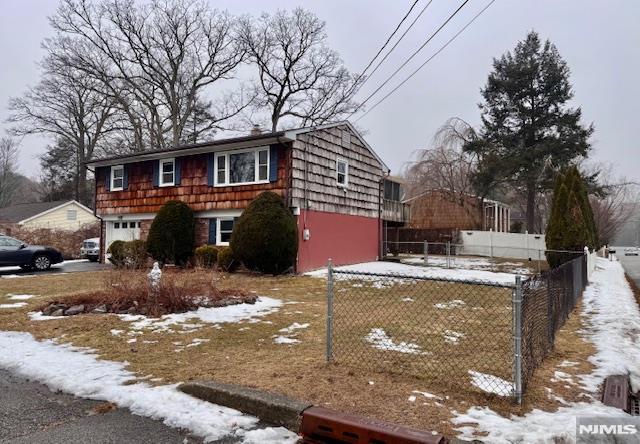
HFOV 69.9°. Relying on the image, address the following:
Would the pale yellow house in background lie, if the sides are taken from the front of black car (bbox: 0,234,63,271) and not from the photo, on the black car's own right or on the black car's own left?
on the black car's own left

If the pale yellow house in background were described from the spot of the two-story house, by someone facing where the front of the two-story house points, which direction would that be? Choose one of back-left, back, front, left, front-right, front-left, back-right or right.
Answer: right

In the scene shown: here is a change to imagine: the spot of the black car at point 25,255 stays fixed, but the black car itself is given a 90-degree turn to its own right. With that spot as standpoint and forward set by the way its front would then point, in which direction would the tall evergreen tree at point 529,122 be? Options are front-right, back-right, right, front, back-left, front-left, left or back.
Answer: left

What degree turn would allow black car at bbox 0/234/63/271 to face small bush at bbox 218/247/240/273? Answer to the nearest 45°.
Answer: approximately 45° to its right

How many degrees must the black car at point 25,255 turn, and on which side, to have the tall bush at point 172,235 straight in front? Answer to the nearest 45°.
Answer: approximately 45° to its right

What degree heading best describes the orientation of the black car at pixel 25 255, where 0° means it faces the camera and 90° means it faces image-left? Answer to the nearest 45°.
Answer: approximately 270°

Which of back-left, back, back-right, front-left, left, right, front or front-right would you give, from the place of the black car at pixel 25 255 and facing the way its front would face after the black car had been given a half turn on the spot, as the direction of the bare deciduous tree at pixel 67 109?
right

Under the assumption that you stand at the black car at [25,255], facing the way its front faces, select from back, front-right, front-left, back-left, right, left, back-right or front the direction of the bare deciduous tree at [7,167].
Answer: left

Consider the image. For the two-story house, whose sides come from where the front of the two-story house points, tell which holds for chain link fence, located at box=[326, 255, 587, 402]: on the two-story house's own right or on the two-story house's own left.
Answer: on the two-story house's own left

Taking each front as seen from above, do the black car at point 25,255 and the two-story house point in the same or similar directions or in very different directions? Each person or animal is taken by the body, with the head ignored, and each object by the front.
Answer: very different directions

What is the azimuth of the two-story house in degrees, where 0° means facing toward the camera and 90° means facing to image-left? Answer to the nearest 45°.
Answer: approximately 45°

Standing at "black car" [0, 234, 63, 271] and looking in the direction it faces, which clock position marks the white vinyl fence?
The white vinyl fence is roughly at 12 o'clock from the black car.

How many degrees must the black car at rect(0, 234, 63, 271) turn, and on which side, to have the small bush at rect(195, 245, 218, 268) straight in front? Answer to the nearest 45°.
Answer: approximately 45° to its right

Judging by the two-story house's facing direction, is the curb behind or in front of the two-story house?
in front

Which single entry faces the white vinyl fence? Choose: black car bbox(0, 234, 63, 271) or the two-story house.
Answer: the black car

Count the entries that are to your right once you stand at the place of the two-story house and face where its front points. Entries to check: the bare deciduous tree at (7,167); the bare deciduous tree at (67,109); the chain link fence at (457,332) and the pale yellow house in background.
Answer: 3
